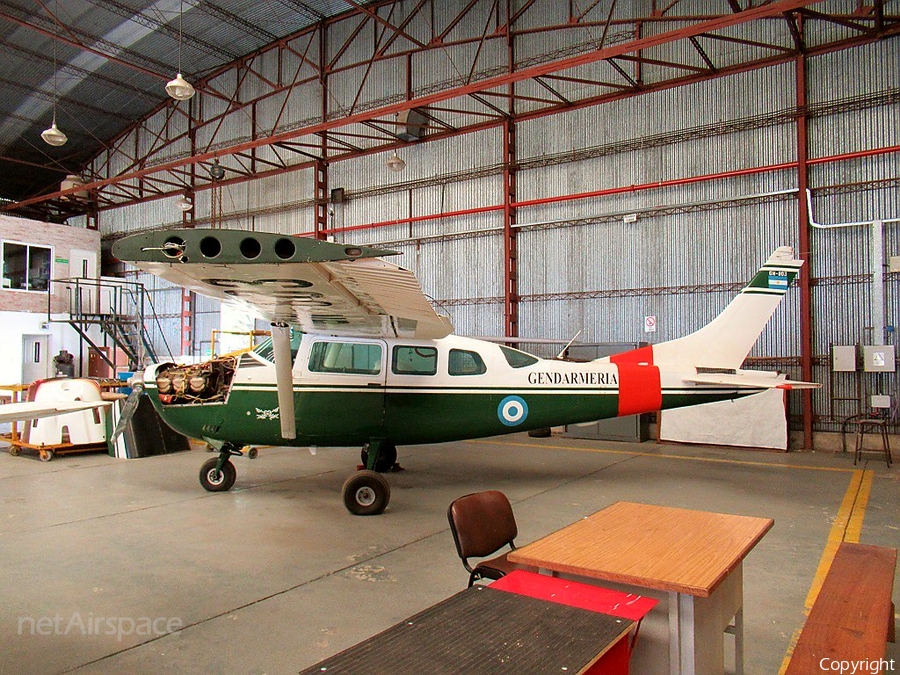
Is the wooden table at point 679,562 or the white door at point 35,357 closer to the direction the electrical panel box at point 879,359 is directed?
the wooden table

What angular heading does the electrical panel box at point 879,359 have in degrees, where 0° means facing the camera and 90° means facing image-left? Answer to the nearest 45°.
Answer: approximately 0°

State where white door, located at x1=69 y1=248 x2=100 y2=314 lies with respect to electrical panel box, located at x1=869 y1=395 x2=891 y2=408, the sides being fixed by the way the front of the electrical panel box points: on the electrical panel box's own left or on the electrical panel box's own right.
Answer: on the electrical panel box's own right

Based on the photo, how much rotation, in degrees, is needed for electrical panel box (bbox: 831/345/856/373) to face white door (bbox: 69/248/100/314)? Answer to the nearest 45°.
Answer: approximately 90° to its right

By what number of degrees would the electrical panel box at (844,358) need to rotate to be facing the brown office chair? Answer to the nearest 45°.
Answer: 0° — it already faces it

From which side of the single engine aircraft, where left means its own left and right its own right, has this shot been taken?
left

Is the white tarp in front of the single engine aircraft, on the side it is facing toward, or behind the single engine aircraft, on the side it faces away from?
behind

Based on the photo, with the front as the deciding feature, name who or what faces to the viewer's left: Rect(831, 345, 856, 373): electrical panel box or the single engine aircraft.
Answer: the single engine aircraft
